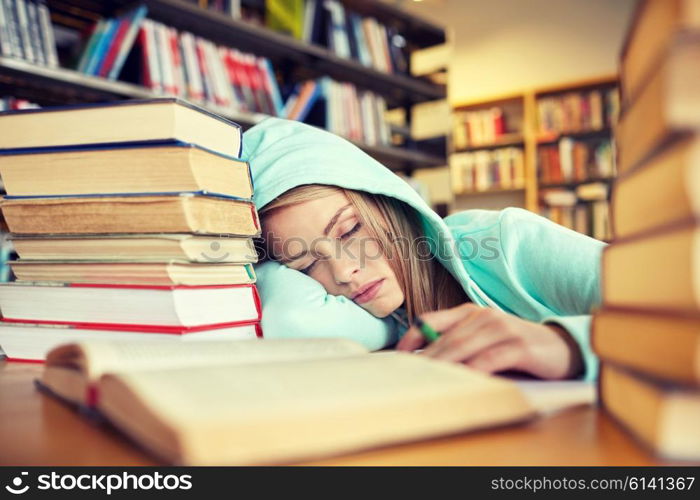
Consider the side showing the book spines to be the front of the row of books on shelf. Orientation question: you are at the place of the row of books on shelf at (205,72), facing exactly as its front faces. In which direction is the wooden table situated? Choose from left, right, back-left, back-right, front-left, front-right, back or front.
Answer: front-right

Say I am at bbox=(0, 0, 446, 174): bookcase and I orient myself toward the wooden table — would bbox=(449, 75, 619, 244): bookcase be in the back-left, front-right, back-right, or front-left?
back-left

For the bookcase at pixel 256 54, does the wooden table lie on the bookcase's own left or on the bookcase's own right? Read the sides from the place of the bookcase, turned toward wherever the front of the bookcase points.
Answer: on the bookcase's own right

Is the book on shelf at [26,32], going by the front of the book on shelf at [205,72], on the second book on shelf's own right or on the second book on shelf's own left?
on the second book on shelf's own right

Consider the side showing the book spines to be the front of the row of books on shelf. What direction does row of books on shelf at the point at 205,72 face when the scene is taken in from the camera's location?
facing the viewer and to the right of the viewer

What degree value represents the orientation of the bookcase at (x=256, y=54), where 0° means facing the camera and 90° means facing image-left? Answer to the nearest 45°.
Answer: approximately 315°
